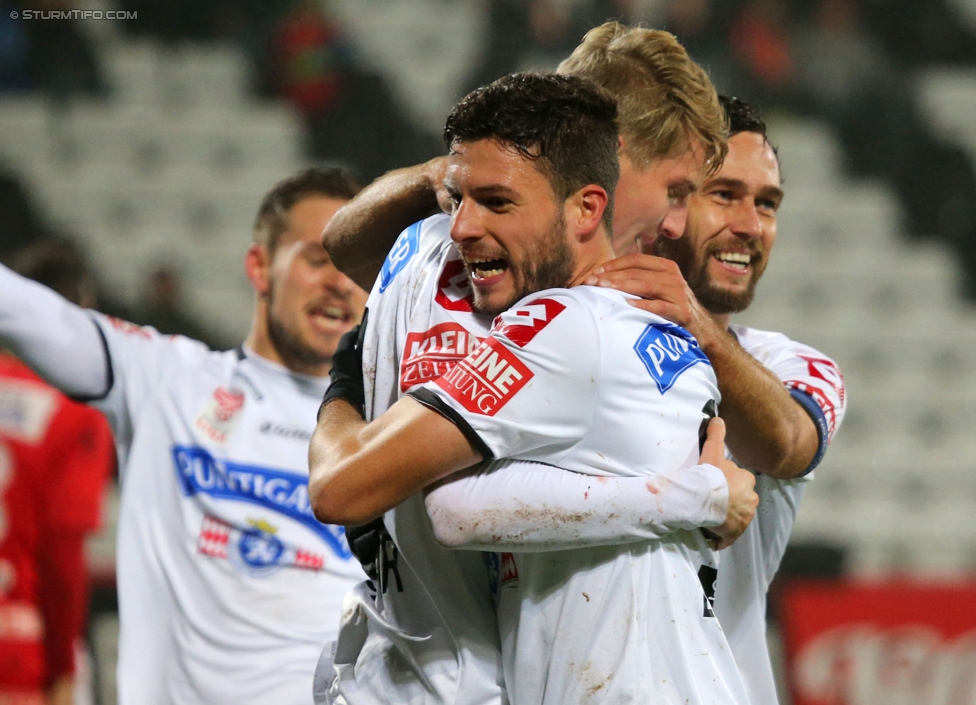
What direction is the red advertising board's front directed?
toward the camera

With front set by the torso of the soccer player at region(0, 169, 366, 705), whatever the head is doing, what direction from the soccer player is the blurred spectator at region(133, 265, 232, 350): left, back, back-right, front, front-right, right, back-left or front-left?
back-left

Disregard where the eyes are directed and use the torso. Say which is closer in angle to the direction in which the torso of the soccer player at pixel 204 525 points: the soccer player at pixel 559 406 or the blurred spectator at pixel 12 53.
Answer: the soccer player

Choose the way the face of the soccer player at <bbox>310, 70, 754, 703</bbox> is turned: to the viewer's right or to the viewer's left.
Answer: to the viewer's left

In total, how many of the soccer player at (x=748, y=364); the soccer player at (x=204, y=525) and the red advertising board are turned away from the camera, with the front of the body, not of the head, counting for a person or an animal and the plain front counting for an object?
0

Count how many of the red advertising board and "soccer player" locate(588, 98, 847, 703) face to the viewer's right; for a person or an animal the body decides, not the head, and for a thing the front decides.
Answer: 0

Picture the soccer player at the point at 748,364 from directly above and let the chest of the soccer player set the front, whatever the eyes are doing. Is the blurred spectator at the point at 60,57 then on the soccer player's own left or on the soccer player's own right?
on the soccer player's own right

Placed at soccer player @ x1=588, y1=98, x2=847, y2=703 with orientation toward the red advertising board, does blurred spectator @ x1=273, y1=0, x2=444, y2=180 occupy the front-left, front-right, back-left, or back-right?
front-left

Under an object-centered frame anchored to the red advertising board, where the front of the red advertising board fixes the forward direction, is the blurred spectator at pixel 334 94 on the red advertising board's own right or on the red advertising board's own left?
on the red advertising board's own right

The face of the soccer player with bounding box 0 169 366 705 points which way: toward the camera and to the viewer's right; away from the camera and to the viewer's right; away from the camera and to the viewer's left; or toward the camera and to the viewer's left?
toward the camera and to the viewer's right

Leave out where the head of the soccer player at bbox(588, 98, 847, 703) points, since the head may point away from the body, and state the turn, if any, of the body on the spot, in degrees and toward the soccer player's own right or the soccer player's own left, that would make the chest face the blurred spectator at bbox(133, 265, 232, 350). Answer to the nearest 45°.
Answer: approximately 90° to the soccer player's own right

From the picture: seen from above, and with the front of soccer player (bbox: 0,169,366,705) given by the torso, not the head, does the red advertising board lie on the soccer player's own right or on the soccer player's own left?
on the soccer player's own left

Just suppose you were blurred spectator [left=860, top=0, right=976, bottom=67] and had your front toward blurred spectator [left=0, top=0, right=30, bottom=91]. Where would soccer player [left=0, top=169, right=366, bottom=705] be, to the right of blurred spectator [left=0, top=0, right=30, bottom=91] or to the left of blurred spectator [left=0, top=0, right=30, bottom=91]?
left

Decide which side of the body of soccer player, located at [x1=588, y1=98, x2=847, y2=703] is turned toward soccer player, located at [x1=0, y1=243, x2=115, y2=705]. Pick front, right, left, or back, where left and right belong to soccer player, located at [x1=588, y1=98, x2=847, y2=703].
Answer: right
